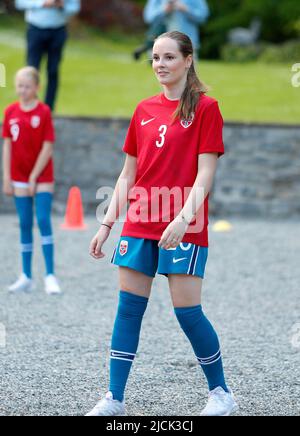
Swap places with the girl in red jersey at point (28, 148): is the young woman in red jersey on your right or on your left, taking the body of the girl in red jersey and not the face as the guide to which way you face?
on your left

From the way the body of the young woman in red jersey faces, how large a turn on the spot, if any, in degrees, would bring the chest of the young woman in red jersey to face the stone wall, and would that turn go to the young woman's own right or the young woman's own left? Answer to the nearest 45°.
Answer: approximately 135° to the young woman's own right

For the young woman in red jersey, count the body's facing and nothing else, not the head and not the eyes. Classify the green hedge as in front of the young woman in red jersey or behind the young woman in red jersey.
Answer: behind

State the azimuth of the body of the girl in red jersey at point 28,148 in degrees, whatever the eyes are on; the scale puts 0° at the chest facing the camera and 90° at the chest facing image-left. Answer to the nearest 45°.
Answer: approximately 45°

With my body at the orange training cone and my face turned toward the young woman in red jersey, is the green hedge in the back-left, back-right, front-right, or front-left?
back-left

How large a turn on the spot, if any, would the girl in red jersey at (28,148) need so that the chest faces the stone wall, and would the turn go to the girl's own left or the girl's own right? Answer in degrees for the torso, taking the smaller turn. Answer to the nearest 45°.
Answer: approximately 180°

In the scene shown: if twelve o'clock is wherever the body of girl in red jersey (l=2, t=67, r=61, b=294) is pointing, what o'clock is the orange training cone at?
The orange training cone is roughly at 5 o'clock from the girl in red jersey.

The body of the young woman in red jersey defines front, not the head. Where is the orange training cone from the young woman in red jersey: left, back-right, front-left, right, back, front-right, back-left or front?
back-right
